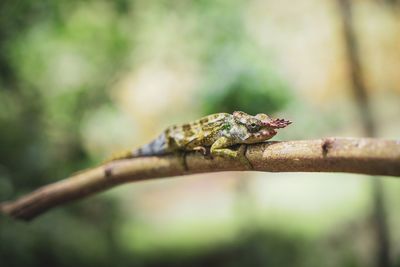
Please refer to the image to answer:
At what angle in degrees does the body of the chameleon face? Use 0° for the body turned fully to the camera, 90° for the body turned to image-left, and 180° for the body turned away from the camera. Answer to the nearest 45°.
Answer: approximately 270°
